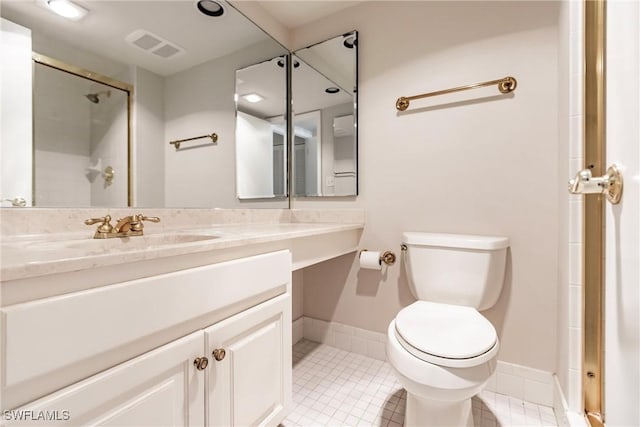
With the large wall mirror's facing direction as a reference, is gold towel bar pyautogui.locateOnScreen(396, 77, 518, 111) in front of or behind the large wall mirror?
in front

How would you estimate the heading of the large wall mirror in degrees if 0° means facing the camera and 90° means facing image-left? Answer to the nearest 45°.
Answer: approximately 315°

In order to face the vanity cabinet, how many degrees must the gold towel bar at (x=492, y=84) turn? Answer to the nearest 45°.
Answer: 0° — it already faces it

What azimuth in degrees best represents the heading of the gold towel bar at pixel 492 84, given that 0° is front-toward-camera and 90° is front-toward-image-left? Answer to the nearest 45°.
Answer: approximately 45°

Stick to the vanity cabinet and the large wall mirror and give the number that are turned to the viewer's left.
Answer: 0
